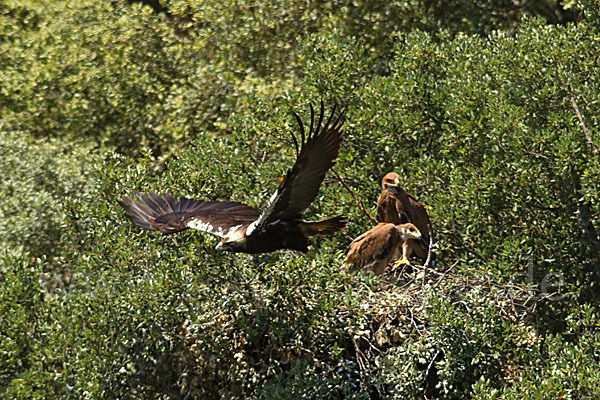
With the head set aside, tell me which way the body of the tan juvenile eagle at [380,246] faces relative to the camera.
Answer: to the viewer's right

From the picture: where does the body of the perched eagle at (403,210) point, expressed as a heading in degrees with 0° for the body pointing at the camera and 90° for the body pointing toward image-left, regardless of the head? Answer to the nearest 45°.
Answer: approximately 45°

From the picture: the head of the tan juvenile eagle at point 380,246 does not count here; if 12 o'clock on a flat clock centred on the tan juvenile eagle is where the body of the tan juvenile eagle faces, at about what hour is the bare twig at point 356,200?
The bare twig is roughly at 8 o'clock from the tan juvenile eagle.

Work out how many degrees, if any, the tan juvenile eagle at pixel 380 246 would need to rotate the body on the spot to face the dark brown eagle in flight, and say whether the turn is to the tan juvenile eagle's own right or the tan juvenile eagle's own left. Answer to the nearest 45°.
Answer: approximately 135° to the tan juvenile eagle's own right

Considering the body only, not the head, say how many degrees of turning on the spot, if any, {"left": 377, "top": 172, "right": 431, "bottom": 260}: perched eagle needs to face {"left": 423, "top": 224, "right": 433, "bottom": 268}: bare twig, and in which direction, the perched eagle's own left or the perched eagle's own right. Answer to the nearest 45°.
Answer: approximately 90° to the perched eagle's own left

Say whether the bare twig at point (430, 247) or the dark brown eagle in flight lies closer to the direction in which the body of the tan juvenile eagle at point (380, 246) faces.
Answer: the bare twig

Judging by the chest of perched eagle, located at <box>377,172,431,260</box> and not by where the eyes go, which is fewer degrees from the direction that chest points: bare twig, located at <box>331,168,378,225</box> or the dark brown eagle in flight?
the dark brown eagle in flight

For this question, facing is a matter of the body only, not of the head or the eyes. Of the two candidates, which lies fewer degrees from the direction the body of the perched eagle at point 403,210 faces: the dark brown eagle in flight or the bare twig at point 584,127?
the dark brown eagle in flight

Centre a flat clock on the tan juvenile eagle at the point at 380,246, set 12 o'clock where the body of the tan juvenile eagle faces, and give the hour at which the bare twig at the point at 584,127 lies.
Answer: The bare twig is roughly at 11 o'clock from the tan juvenile eagle.

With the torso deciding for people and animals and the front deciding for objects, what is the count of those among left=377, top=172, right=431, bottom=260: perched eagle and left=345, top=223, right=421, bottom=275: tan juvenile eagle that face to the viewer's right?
1

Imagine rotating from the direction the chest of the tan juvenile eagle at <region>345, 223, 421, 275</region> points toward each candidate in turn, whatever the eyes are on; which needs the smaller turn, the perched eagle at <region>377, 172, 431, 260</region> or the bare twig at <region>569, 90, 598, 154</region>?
the bare twig
